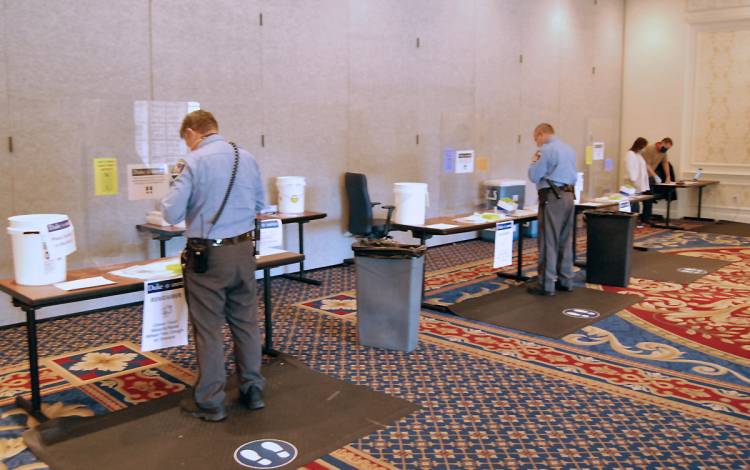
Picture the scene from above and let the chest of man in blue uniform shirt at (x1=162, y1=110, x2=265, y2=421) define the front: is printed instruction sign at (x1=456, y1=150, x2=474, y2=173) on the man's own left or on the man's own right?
on the man's own right

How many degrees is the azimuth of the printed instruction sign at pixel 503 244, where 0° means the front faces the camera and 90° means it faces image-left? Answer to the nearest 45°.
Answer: approximately 315°

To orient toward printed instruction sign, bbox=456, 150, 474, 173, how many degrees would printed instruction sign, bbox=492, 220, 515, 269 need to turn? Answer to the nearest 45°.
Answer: approximately 135° to its left

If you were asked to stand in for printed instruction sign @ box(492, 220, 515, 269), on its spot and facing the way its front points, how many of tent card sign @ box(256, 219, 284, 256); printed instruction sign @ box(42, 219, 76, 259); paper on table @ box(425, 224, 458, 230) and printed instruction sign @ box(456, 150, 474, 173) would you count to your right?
3

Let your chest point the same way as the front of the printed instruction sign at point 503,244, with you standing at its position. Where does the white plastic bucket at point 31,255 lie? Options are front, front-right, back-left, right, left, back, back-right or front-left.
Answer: right

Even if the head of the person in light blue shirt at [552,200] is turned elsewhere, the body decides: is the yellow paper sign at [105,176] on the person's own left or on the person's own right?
on the person's own left

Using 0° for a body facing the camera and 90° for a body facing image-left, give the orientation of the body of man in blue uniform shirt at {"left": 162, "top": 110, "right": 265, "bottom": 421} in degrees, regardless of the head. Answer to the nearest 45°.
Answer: approximately 135°

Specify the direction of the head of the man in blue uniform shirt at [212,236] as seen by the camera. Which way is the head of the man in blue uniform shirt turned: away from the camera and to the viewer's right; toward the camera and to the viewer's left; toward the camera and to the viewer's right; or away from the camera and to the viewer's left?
away from the camera and to the viewer's left

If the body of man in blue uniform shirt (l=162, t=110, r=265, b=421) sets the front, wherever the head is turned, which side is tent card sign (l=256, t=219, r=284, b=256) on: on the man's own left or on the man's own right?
on the man's own right
